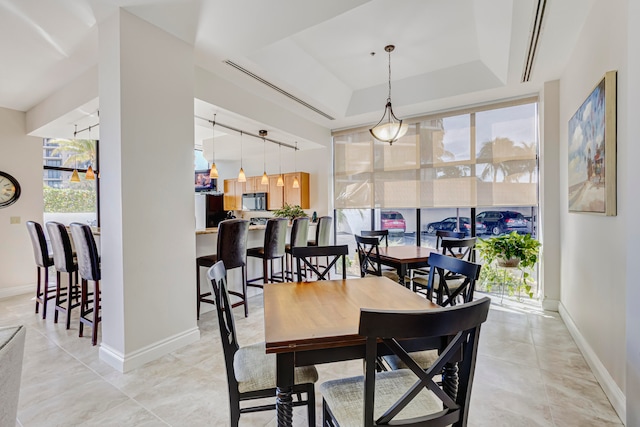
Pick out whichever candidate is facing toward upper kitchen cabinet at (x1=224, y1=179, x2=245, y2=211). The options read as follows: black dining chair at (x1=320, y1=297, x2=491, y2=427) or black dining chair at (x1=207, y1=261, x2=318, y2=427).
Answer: black dining chair at (x1=320, y1=297, x2=491, y2=427)

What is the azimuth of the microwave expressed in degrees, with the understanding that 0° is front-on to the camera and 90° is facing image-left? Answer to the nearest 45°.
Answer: approximately 0°

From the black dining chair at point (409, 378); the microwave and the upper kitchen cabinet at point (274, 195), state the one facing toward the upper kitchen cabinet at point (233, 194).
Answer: the black dining chair

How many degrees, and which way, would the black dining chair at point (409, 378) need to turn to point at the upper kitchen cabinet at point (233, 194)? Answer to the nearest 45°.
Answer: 0° — it already faces it

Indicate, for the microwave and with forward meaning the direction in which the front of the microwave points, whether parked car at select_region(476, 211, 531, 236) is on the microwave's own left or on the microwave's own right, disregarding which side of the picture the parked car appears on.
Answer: on the microwave's own left

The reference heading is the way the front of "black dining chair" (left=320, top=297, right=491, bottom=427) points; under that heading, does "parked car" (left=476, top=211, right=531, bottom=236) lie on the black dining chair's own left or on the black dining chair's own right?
on the black dining chair's own right

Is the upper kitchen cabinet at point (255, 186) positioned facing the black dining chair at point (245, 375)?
yes

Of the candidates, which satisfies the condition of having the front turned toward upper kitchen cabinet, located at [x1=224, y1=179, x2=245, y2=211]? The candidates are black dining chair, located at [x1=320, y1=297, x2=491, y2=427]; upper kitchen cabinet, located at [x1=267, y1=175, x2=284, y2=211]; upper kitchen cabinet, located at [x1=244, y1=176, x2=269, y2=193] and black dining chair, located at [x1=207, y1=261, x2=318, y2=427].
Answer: black dining chair, located at [x1=320, y1=297, x2=491, y2=427]

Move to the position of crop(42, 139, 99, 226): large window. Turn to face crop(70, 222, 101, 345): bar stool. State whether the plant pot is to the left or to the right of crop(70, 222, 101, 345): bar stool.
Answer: left

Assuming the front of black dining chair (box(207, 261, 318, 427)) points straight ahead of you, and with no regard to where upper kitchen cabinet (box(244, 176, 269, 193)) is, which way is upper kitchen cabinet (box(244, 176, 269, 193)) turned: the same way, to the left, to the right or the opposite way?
to the right
